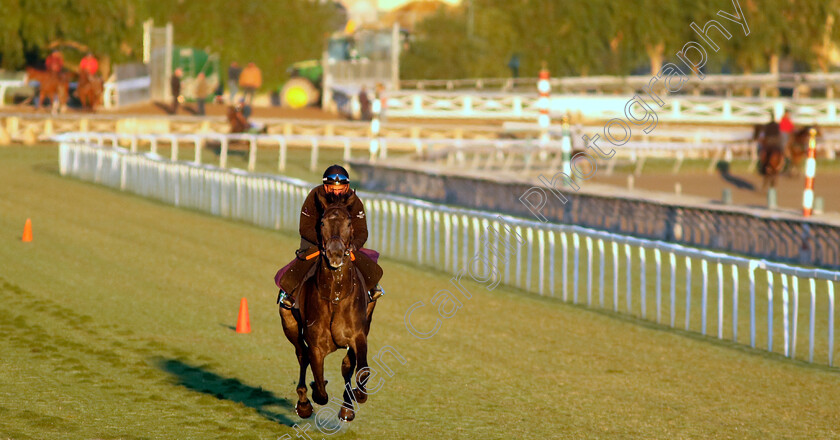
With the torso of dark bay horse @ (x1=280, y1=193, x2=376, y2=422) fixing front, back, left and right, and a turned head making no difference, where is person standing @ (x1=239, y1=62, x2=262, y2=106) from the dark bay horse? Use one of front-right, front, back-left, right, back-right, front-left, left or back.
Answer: back

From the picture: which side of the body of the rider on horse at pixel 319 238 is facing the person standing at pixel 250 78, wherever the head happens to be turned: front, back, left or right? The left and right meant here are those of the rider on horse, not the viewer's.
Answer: back

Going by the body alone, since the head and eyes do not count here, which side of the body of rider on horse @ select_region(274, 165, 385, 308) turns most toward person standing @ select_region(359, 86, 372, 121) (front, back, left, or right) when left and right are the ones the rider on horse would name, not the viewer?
back

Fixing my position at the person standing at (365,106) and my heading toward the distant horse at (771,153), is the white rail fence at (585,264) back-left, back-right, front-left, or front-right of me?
front-right

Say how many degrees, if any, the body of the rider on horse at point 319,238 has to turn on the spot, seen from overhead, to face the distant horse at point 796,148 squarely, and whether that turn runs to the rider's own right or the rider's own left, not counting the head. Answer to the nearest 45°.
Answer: approximately 135° to the rider's own left

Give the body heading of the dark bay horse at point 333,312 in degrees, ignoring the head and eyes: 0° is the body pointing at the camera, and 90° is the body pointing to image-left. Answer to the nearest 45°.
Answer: approximately 0°

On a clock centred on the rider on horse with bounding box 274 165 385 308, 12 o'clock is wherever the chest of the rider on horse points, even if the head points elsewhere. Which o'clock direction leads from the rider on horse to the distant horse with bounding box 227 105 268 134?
The distant horse is roughly at 6 o'clock from the rider on horse.

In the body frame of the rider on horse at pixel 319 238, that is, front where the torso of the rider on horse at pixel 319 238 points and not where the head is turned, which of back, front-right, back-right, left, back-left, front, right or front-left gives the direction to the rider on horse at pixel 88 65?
back

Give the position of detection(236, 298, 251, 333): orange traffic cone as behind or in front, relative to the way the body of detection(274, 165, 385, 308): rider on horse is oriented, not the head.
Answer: behind

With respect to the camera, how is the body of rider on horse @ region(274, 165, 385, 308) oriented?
toward the camera

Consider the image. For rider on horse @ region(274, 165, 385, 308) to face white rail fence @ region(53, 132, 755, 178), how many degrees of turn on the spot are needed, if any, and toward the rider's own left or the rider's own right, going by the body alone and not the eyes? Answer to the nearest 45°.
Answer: approximately 180°

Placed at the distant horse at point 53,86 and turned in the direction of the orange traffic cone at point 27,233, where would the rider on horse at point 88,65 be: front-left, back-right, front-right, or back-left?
back-left

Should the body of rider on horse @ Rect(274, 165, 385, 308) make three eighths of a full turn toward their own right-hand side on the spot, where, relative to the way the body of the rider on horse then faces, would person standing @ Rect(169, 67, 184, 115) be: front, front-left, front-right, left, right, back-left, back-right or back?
front-right
